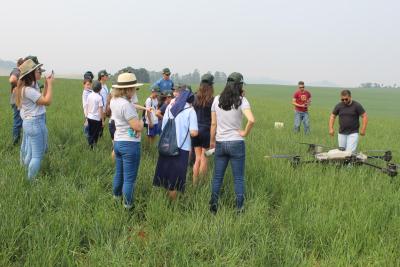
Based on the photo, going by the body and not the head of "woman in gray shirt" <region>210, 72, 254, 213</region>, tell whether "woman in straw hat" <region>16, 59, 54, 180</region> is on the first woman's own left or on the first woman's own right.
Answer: on the first woman's own left

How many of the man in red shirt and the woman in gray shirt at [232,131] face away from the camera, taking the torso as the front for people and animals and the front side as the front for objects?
1

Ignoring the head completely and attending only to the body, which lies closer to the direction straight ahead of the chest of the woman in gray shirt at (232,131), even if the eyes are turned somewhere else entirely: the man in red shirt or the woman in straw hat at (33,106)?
the man in red shirt

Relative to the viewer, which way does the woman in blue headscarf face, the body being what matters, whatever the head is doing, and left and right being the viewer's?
facing away from the viewer and to the right of the viewer

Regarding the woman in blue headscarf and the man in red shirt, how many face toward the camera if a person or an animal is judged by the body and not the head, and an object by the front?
1

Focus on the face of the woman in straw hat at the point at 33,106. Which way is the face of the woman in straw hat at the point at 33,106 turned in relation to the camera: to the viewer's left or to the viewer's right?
to the viewer's right

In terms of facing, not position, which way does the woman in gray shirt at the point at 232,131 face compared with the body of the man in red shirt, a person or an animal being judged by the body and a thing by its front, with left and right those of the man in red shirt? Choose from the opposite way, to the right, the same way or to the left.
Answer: the opposite way

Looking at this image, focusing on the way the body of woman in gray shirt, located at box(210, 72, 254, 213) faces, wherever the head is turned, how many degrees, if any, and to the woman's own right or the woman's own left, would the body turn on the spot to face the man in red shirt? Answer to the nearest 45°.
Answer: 0° — they already face them

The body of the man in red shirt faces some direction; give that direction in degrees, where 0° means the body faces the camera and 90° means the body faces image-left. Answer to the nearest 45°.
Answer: approximately 0°

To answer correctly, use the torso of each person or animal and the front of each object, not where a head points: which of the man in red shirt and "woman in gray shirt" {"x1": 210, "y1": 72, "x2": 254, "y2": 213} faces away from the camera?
the woman in gray shirt

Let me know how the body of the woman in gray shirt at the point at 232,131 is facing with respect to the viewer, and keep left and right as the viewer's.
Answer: facing away from the viewer

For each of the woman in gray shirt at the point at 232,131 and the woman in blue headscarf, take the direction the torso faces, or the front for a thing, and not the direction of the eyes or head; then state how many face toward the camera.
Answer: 0

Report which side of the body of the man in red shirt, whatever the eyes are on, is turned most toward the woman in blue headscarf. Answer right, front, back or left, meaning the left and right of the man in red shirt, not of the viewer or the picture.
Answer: front

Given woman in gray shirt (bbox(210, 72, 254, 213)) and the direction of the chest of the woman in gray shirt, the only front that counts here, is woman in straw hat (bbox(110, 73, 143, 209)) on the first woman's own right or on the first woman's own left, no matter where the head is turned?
on the first woman's own left

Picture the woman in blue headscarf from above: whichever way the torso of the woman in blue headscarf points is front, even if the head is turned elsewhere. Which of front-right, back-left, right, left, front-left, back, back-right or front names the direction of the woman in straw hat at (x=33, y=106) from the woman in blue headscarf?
back-left
